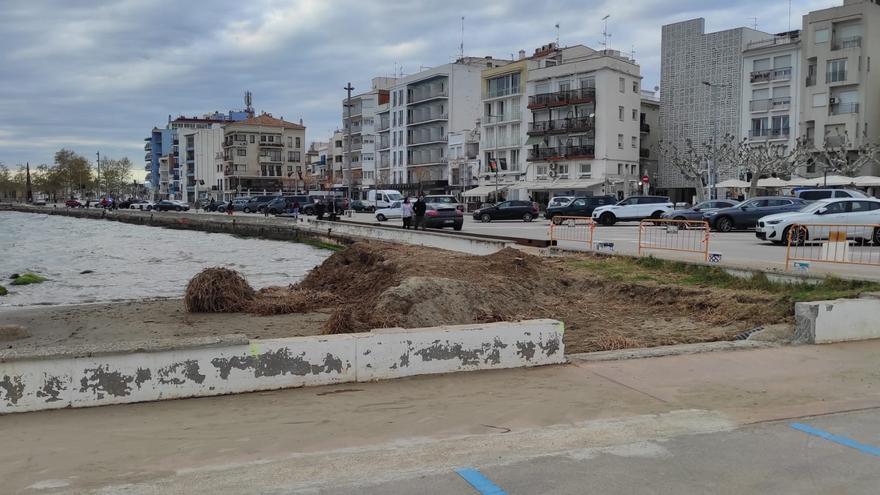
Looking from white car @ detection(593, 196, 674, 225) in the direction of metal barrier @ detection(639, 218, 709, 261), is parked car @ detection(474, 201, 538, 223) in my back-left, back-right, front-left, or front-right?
back-right

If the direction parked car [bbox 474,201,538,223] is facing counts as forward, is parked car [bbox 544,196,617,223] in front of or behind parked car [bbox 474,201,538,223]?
behind

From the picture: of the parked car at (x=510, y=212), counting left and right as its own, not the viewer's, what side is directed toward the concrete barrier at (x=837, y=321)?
left

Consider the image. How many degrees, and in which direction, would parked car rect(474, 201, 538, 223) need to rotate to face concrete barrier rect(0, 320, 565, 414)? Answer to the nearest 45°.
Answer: approximately 90° to its left

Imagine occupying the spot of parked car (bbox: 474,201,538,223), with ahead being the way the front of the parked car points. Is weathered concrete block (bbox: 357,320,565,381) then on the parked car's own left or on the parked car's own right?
on the parked car's own left

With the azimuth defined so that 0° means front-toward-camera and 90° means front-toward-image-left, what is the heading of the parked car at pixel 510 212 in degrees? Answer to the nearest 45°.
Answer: approximately 90°
